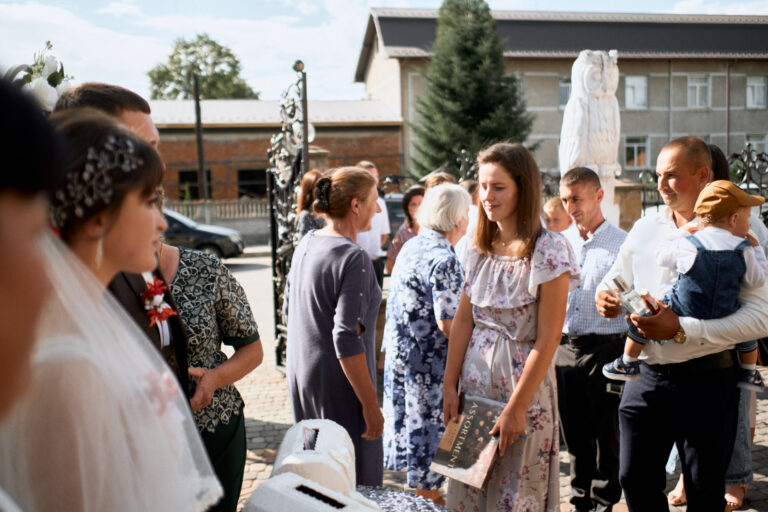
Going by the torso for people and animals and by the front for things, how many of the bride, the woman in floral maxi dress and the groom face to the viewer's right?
2

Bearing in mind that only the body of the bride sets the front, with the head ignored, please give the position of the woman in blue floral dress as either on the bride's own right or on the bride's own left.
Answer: on the bride's own left

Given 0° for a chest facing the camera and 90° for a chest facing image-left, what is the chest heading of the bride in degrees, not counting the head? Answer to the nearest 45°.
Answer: approximately 270°

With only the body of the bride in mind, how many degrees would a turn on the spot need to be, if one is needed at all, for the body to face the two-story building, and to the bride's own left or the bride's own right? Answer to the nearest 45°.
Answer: approximately 45° to the bride's own left

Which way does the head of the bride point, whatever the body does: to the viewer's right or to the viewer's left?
to the viewer's right

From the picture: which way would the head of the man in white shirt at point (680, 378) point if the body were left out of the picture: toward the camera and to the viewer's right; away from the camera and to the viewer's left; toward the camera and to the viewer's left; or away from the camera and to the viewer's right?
toward the camera and to the viewer's left

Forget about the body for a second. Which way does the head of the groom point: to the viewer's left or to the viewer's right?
to the viewer's right

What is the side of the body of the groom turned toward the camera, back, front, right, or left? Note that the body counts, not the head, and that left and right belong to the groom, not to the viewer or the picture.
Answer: right

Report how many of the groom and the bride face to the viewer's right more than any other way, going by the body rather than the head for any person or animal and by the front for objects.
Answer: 2

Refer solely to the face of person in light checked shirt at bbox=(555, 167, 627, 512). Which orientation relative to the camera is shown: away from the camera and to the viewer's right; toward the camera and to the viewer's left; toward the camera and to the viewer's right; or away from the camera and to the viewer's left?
toward the camera and to the viewer's left

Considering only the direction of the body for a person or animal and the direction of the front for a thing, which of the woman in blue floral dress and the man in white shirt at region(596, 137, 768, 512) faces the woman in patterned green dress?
the man in white shirt

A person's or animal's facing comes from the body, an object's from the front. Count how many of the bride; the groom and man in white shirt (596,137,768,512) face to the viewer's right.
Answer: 2

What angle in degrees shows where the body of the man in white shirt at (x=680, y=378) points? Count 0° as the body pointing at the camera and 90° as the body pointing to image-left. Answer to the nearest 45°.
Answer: approximately 45°

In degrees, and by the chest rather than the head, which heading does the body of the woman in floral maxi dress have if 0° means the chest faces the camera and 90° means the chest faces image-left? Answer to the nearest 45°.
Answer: approximately 45°
